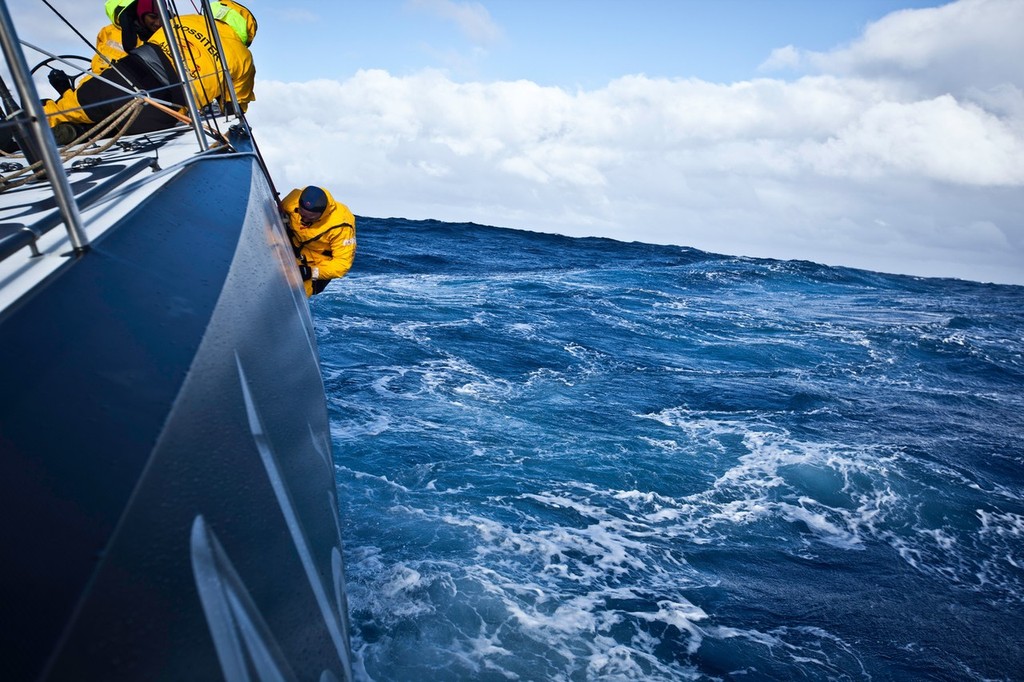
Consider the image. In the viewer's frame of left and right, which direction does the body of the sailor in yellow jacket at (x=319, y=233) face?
facing the viewer and to the left of the viewer
